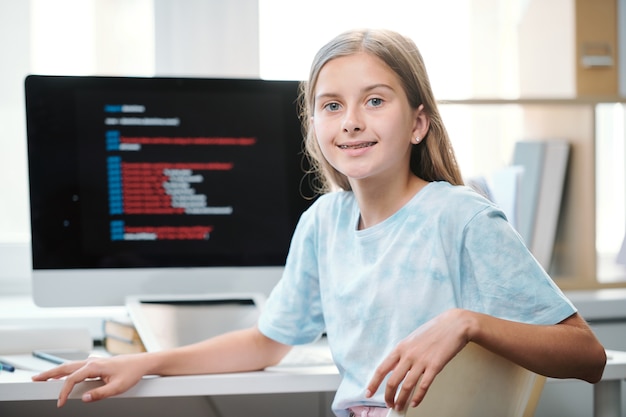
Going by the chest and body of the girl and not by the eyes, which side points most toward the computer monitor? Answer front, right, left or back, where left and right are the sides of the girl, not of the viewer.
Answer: right

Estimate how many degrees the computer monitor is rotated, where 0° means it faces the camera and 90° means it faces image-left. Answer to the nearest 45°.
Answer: approximately 0°

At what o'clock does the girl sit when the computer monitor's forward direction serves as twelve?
The girl is roughly at 11 o'clock from the computer monitor.

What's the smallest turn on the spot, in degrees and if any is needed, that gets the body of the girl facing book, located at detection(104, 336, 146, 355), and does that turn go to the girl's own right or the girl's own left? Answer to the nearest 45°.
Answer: approximately 90° to the girl's own right

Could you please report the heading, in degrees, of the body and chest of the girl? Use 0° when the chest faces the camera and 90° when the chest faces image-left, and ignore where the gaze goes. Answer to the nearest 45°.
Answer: approximately 45°

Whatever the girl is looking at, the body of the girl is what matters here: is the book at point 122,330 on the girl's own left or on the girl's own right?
on the girl's own right
